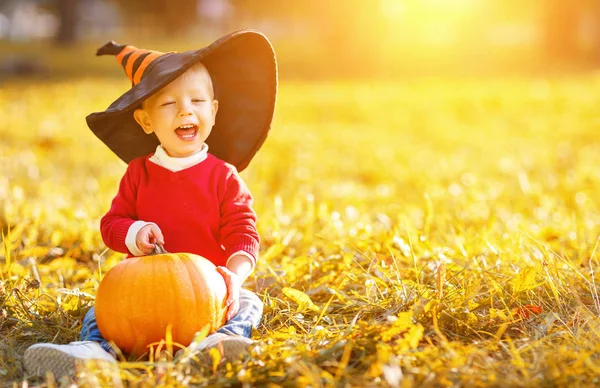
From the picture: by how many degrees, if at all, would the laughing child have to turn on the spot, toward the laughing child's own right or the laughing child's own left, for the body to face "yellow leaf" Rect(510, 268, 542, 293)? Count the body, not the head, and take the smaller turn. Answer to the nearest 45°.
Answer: approximately 90° to the laughing child's own left

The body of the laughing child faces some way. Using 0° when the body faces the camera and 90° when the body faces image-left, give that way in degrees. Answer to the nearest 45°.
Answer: approximately 0°
